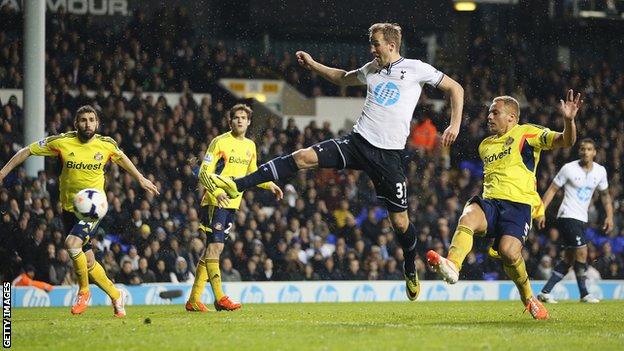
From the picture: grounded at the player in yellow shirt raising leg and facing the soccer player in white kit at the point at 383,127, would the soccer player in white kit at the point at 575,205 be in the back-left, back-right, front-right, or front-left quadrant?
back-right

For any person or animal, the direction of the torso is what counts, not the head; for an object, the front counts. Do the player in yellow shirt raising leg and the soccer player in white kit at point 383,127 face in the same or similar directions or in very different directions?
same or similar directions

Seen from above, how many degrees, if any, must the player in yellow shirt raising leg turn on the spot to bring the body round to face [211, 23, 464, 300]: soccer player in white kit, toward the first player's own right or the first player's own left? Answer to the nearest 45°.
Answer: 0° — they already face them

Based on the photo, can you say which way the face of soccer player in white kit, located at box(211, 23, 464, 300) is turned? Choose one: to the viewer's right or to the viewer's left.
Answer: to the viewer's left

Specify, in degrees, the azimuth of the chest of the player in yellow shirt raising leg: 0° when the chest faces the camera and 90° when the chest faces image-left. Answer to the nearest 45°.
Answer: approximately 45°

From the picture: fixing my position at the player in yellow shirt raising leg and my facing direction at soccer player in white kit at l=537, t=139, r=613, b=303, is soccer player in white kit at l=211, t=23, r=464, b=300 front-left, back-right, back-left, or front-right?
back-left

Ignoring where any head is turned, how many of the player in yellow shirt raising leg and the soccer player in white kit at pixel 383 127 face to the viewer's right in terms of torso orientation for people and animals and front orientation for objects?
0

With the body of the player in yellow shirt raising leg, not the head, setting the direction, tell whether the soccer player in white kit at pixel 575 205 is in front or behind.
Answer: behind

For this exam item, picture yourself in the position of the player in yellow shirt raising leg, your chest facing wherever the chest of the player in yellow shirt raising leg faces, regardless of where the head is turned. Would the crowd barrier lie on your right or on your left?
on your right

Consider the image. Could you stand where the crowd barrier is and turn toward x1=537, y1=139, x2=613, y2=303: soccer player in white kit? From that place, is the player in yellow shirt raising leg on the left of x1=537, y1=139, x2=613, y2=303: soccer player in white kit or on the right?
right

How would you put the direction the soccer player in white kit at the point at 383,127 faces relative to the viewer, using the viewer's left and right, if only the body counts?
facing the viewer and to the left of the viewer

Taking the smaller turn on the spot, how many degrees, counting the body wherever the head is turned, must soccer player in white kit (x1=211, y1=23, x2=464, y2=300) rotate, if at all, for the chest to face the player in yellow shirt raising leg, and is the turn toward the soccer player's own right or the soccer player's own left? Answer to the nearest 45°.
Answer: approximately 135° to the soccer player's own left

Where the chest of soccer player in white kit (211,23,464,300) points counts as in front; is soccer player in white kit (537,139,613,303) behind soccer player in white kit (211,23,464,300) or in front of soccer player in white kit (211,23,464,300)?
behind
